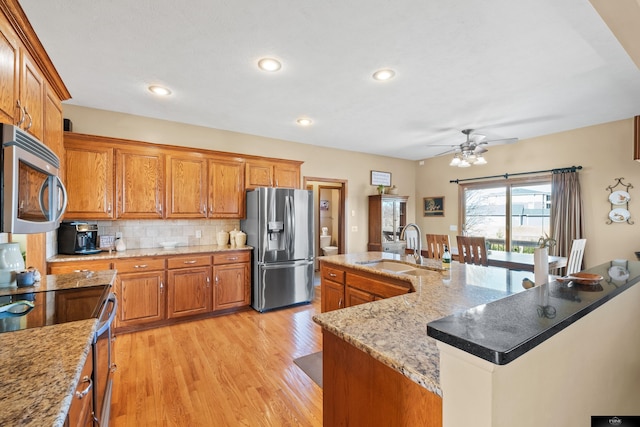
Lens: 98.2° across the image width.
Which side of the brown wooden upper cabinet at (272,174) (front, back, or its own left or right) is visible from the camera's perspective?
front

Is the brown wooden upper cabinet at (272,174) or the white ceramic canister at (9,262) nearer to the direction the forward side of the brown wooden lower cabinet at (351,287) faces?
the white ceramic canister

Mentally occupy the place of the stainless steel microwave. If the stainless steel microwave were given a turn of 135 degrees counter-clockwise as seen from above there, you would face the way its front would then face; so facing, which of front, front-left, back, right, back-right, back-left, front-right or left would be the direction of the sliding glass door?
right

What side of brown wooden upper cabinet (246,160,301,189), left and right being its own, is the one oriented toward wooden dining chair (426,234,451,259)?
left

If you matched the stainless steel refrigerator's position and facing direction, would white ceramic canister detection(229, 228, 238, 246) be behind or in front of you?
behind

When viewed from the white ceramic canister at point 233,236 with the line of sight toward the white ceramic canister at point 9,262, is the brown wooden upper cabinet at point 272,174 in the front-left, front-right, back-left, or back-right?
back-left

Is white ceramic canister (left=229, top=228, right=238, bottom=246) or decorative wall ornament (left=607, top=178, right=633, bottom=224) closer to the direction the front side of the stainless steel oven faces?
the decorative wall ornament

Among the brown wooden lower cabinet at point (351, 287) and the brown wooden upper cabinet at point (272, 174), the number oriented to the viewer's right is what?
0

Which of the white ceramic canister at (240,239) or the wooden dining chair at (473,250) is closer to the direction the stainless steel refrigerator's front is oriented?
the wooden dining chair

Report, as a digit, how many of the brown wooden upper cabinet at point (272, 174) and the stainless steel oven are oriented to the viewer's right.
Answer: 1

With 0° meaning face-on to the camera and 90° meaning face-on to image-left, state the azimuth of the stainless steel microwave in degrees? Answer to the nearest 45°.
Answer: approximately 315°

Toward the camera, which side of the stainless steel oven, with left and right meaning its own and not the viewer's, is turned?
right

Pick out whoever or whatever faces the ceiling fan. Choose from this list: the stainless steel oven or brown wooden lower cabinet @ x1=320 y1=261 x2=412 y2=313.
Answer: the stainless steel oven

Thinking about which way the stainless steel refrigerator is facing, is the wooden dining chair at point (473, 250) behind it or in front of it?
in front
